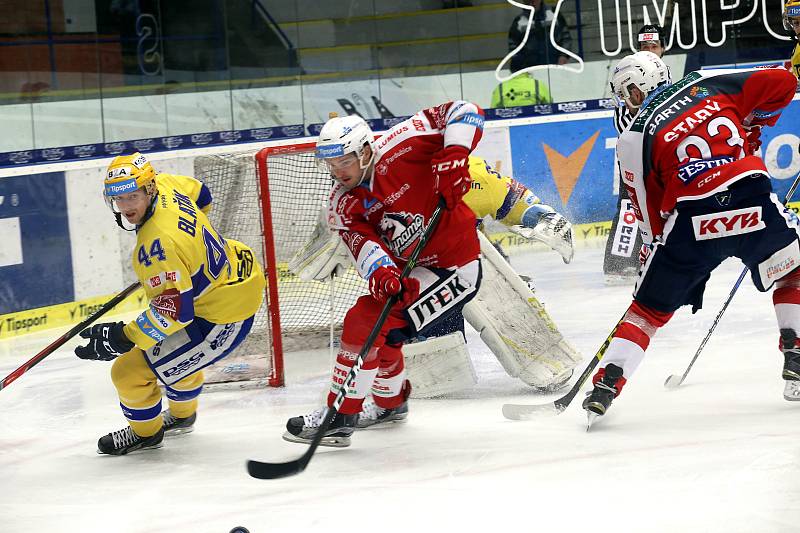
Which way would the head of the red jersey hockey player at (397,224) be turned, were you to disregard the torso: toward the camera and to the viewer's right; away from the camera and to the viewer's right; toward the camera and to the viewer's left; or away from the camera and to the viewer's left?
toward the camera and to the viewer's left

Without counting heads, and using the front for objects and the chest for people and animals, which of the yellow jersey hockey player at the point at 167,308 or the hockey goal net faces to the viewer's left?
the yellow jersey hockey player

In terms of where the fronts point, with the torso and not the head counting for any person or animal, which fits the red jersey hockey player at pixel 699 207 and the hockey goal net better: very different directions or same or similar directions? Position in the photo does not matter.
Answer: very different directions

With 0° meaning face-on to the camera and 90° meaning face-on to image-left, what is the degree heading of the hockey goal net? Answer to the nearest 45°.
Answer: approximately 315°

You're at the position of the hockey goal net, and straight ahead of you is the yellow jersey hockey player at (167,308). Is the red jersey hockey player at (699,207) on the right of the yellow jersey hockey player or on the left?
left

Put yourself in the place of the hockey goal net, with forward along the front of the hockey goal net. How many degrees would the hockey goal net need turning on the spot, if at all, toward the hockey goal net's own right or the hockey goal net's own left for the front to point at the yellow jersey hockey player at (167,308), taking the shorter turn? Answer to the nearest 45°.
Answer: approximately 45° to the hockey goal net's own right

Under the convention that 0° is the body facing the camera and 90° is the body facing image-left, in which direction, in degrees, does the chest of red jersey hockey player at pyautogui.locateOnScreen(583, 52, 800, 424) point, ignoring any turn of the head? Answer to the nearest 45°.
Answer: approximately 135°

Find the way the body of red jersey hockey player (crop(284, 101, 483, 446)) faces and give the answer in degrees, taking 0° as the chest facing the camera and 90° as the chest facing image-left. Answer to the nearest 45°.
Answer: approximately 45°

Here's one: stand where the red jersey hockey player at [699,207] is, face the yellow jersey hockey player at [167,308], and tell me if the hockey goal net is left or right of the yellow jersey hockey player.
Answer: right

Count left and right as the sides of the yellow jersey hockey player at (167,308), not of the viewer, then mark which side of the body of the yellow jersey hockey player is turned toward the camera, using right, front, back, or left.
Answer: left

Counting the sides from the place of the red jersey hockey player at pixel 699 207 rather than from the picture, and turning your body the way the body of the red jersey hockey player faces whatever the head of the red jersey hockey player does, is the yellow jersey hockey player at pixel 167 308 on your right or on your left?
on your left

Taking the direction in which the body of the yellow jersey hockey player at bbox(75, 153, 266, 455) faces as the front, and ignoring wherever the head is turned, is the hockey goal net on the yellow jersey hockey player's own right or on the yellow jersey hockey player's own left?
on the yellow jersey hockey player's own right
